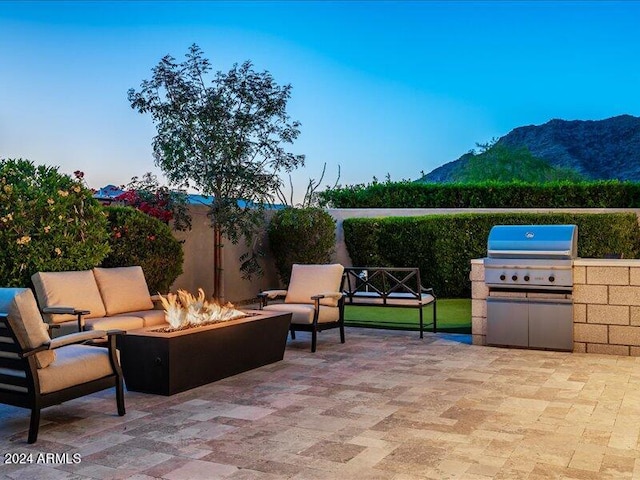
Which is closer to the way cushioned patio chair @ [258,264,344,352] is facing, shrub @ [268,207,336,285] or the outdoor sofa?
the outdoor sofa

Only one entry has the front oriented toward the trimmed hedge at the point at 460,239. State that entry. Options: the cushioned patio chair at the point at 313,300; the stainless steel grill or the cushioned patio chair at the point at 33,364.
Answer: the cushioned patio chair at the point at 33,364

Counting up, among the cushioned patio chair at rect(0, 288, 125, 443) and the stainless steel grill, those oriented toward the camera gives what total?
1

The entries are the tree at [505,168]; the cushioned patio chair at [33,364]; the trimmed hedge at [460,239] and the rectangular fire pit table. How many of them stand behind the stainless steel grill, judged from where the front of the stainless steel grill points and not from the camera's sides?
2

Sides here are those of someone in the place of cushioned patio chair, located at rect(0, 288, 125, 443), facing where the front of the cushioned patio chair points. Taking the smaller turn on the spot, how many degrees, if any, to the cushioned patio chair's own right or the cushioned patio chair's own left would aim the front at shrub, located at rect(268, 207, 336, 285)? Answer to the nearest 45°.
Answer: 0° — it already faces it

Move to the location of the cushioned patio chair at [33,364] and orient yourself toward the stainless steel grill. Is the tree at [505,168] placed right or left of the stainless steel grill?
left

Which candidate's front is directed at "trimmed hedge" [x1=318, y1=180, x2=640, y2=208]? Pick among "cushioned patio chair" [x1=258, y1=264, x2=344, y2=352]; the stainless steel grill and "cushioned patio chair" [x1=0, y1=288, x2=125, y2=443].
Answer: "cushioned patio chair" [x1=0, y1=288, x2=125, y2=443]

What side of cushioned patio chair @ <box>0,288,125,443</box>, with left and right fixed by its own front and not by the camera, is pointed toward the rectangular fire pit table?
front

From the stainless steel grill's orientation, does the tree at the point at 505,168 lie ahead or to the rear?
to the rear

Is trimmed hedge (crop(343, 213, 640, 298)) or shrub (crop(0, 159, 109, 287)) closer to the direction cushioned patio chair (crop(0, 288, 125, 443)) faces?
the trimmed hedge

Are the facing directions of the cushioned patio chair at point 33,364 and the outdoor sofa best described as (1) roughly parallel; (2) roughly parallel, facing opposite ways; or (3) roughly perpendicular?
roughly perpendicular

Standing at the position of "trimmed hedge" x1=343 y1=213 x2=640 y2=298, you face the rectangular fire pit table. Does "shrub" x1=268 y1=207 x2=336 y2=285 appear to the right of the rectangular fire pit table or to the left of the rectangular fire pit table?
right

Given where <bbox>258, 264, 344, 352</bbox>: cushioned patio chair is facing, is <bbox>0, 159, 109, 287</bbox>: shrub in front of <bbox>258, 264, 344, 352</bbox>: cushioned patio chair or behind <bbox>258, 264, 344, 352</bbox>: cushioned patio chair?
in front
